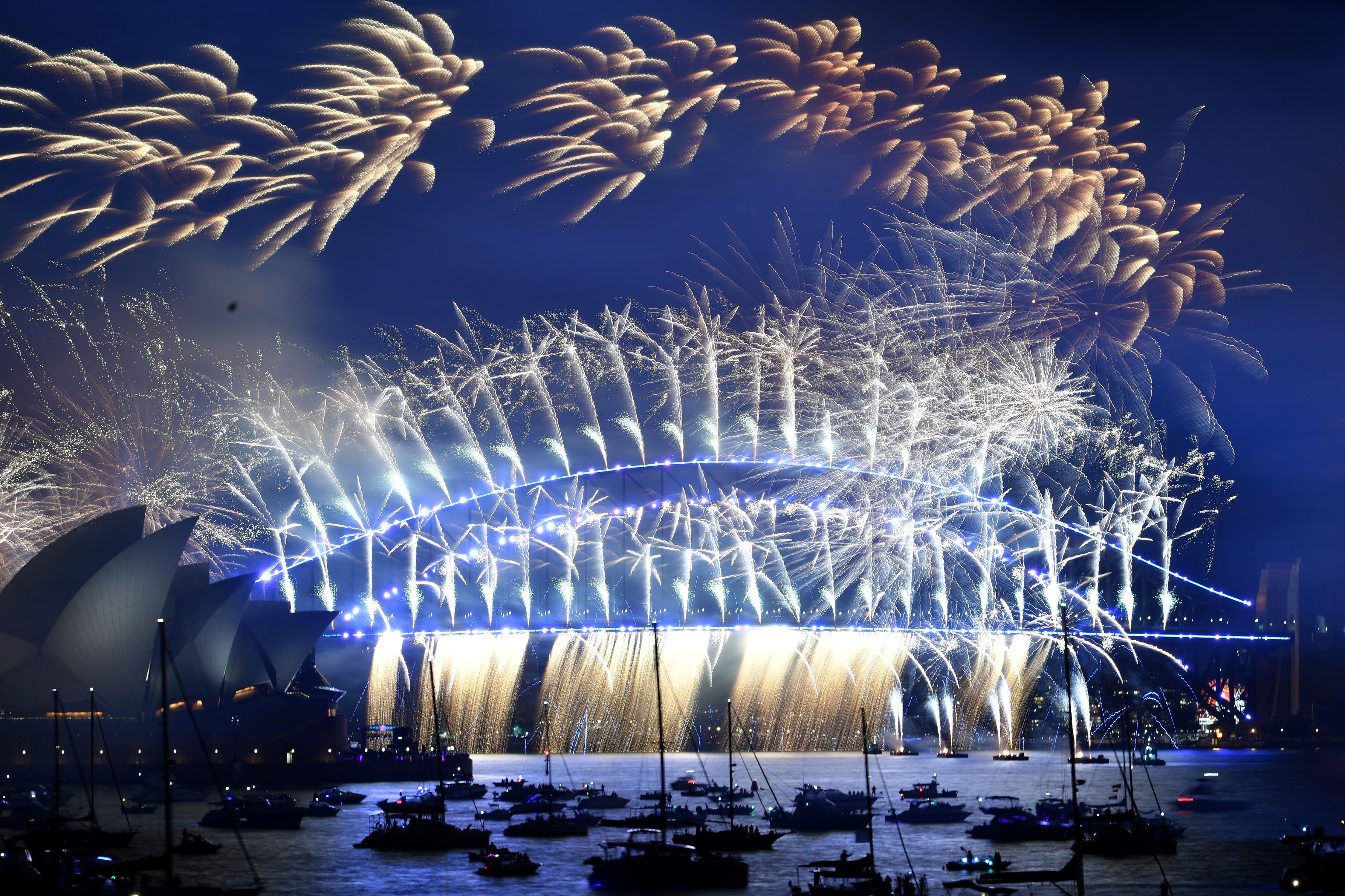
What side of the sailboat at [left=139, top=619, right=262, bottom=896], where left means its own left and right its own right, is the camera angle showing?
right

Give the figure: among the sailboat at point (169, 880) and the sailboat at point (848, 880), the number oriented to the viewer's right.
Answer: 2

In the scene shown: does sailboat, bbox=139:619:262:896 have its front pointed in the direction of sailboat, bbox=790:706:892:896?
yes

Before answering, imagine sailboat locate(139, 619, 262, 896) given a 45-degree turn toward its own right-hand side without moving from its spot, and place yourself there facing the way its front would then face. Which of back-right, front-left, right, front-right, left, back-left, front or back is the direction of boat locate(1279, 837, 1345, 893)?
front-left

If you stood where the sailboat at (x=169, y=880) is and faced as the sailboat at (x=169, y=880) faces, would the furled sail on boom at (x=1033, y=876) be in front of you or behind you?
in front

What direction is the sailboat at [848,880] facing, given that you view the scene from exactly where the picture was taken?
facing to the right of the viewer

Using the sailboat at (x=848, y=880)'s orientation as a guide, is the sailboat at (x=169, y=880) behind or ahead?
behind
